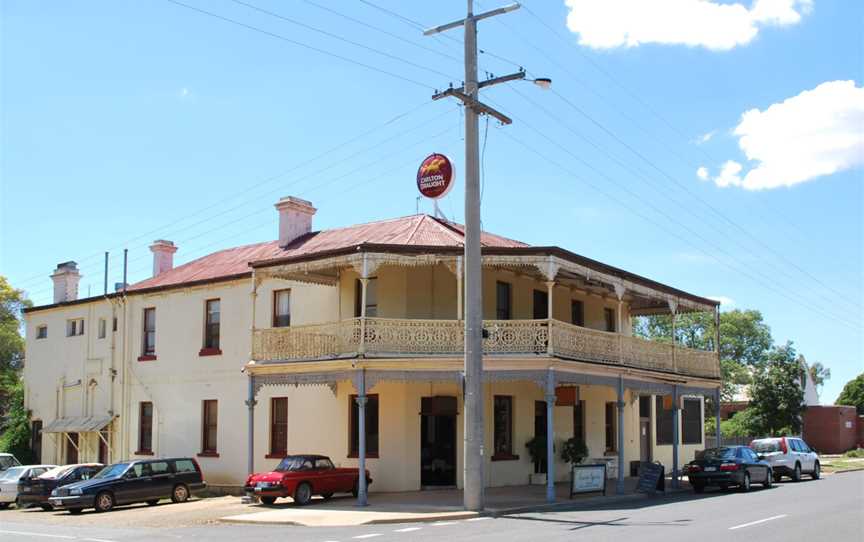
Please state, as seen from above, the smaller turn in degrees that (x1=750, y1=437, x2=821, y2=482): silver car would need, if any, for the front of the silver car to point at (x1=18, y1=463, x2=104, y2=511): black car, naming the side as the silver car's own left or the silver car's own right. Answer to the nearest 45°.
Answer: approximately 180°

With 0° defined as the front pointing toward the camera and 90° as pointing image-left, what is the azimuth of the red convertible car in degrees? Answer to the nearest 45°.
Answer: approximately 45°

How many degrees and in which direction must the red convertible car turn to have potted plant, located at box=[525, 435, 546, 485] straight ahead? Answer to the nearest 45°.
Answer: approximately 180°

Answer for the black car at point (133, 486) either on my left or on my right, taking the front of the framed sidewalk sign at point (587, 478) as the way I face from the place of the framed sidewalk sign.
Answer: on my right

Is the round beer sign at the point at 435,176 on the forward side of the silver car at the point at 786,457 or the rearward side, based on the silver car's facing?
on the rearward side

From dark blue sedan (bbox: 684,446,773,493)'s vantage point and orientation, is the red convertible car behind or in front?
behind

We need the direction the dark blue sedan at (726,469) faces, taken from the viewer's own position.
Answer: facing away from the viewer and to the right of the viewer

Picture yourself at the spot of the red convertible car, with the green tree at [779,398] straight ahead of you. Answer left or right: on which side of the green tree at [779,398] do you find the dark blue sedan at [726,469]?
right

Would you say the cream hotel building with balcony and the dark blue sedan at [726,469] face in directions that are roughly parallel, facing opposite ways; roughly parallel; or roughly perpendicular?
roughly perpendicular
